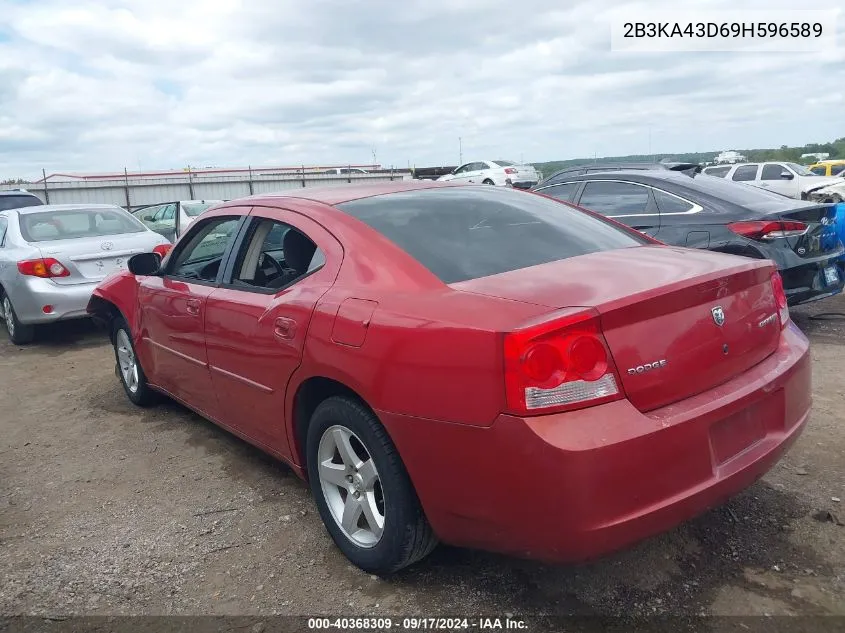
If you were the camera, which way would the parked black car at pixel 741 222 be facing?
facing away from the viewer and to the left of the viewer

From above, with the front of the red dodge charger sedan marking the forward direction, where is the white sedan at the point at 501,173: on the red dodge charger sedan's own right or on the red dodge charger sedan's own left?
on the red dodge charger sedan's own right

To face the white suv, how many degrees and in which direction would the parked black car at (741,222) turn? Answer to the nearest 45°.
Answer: approximately 45° to its right

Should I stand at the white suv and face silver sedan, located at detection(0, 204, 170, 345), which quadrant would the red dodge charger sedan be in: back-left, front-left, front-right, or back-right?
front-left

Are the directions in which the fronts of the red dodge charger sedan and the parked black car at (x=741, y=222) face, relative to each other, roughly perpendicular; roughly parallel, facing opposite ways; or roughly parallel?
roughly parallel

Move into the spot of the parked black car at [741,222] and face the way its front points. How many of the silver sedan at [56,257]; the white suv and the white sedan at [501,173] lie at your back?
0

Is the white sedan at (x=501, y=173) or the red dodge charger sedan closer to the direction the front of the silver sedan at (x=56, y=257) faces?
the white sedan

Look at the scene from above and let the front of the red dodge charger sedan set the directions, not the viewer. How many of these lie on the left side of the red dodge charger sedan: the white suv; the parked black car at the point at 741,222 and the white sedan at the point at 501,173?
0

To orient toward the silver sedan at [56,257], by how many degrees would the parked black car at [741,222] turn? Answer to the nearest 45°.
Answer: approximately 45° to its left

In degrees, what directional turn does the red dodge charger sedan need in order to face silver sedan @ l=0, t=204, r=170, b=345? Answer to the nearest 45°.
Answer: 0° — it already faces it

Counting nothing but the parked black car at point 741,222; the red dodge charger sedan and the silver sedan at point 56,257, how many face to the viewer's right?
0

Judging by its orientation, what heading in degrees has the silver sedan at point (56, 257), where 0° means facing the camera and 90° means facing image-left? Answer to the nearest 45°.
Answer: approximately 135°

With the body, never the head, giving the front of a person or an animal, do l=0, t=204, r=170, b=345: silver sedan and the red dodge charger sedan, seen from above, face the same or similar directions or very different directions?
same or similar directions

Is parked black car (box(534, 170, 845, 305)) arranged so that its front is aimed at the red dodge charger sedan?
no

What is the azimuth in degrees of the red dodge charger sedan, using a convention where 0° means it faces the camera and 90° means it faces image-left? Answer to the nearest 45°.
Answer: approximately 135°

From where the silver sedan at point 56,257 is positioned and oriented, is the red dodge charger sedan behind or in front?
behind

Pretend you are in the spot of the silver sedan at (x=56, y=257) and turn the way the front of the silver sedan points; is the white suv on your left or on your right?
on your right
